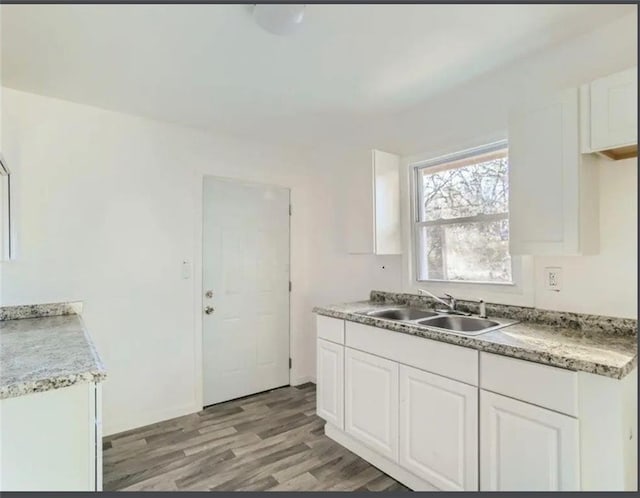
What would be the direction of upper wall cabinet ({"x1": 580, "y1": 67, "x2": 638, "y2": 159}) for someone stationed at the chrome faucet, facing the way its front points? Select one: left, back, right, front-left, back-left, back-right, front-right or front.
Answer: back-left

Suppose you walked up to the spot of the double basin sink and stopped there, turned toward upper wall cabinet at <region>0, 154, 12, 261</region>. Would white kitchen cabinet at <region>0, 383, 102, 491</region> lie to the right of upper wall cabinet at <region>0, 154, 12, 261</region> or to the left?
left

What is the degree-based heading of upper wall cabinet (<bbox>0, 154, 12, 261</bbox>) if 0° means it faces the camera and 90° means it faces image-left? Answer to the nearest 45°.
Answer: approximately 270°

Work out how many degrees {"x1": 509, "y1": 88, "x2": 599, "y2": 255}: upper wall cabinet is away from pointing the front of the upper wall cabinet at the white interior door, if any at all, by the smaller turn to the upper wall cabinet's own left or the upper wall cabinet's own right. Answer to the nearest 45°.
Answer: approximately 45° to the upper wall cabinet's own right

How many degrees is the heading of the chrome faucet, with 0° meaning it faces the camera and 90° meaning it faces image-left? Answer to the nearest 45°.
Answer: approximately 90°

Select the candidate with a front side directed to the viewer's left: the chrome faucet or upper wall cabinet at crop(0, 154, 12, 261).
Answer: the chrome faucet

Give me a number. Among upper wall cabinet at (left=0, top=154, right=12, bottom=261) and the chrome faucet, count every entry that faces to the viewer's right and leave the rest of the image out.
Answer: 1

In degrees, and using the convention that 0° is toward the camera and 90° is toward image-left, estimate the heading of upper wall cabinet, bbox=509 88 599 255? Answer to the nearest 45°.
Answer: approximately 45°
